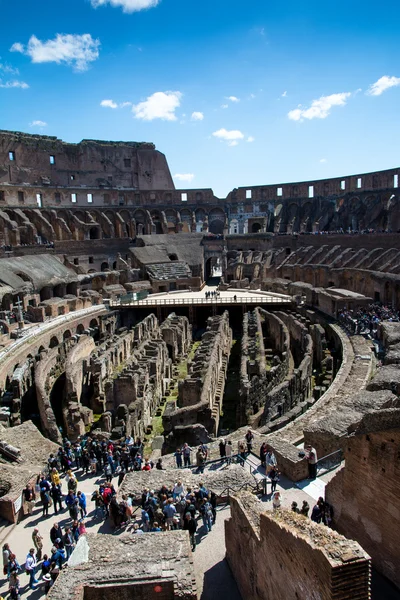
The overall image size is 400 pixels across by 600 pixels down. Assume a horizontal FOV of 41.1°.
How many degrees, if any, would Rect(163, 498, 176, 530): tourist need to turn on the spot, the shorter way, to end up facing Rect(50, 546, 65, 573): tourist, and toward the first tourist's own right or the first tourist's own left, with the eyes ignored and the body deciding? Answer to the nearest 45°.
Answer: approximately 90° to the first tourist's own left

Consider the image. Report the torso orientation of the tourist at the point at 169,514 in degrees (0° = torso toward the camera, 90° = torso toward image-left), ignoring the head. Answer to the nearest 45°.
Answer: approximately 180°

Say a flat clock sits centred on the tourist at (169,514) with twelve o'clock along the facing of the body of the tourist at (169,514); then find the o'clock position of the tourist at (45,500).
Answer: the tourist at (45,500) is roughly at 10 o'clock from the tourist at (169,514).

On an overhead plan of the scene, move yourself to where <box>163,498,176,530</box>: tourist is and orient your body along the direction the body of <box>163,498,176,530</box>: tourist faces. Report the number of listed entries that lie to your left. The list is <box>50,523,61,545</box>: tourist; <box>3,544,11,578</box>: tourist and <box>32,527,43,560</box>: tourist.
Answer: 3

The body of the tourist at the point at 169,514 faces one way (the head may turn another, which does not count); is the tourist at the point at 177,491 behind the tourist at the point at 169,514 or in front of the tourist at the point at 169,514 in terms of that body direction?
in front

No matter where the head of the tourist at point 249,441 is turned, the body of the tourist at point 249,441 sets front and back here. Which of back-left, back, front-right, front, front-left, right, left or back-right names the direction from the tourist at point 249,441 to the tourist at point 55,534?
back-left

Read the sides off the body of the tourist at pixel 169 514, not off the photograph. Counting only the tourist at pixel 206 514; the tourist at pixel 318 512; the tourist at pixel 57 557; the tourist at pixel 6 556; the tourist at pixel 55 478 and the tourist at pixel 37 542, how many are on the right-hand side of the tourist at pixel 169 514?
2

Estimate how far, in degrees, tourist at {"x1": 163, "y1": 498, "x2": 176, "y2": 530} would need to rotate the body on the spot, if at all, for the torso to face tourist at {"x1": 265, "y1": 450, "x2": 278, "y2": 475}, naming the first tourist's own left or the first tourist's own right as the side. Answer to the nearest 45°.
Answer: approximately 45° to the first tourist's own right

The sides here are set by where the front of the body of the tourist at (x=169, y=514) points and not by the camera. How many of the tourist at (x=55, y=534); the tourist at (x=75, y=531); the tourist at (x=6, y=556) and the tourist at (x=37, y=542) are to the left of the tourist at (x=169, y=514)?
4

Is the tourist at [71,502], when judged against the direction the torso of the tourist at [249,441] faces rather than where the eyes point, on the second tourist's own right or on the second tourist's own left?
on the second tourist's own left

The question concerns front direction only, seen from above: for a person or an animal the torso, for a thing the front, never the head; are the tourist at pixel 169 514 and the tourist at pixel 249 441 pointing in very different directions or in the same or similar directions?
same or similar directions

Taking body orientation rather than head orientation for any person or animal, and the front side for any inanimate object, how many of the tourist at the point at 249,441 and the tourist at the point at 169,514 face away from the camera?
2

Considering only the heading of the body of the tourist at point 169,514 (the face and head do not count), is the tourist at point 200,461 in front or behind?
in front
